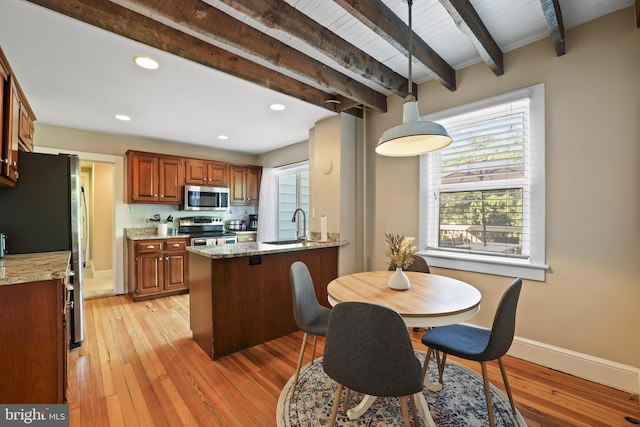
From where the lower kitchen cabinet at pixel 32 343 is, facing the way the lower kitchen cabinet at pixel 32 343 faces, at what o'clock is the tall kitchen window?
The tall kitchen window is roughly at 11 o'clock from the lower kitchen cabinet.

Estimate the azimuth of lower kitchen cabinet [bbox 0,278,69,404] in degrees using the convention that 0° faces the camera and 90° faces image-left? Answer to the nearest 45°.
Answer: approximately 270°

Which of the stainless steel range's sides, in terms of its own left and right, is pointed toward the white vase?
front

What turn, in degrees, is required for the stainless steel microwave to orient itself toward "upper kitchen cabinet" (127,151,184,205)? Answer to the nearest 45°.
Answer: approximately 90° to its right

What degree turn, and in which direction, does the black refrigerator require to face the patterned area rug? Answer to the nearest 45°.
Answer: approximately 45° to its right

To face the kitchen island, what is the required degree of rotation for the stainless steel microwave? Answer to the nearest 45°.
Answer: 0° — it already faces it

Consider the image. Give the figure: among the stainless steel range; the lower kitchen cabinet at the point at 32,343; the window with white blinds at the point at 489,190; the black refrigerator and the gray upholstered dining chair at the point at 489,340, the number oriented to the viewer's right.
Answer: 2

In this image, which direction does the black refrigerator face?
to the viewer's right

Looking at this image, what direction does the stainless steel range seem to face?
toward the camera

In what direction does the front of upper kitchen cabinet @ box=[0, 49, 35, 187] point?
to the viewer's right

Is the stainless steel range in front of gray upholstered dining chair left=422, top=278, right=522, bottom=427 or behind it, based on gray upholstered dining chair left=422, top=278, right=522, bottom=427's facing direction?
in front

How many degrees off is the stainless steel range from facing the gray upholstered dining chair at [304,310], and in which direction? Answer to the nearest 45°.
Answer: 0° — it already faces it

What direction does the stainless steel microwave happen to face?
toward the camera

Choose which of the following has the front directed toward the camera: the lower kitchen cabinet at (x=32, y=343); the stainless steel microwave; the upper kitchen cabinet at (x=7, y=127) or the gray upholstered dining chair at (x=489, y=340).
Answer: the stainless steel microwave

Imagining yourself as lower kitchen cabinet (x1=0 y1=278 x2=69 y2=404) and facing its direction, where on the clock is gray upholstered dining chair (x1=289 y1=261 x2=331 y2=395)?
The gray upholstered dining chair is roughly at 1 o'clock from the lower kitchen cabinet.
